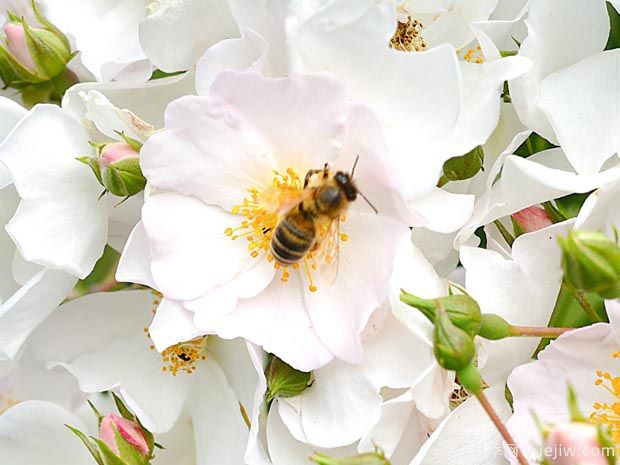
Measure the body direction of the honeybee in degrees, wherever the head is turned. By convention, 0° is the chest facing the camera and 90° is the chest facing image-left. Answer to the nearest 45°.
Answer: approximately 225°
